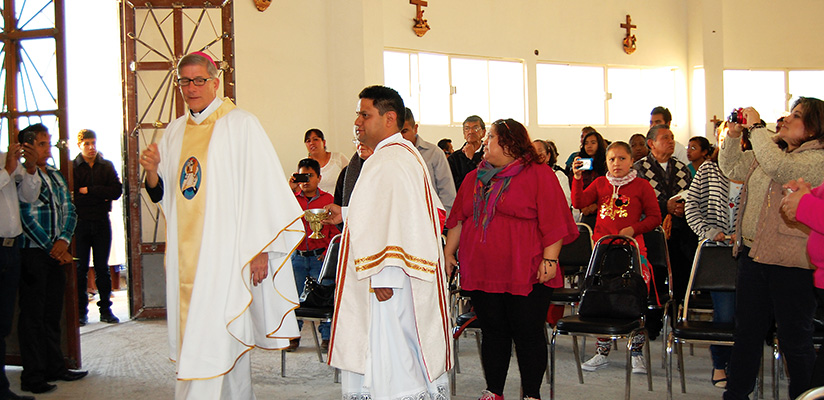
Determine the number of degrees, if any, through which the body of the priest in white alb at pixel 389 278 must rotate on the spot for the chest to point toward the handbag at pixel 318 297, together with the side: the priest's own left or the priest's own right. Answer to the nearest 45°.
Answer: approximately 90° to the priest's own right

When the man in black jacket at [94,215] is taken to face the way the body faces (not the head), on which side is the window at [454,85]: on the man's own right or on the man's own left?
on the man's own left

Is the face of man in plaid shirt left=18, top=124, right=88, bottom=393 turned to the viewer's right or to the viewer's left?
to the viewer's right

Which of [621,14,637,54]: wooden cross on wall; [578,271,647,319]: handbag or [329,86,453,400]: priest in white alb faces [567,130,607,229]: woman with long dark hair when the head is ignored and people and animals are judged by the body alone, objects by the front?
the wooden cross on wall

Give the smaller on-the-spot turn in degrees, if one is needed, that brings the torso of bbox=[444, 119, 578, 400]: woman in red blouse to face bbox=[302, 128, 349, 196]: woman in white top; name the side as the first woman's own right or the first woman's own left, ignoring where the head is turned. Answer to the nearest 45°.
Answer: approximately 90° to the first woman's own right

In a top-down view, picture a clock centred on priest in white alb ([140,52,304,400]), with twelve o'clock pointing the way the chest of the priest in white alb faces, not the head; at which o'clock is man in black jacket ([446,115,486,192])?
The man in black jacket is roughly at 6 o'clock from the priest in white alb.

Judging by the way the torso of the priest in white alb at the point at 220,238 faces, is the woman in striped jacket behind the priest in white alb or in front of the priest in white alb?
behind

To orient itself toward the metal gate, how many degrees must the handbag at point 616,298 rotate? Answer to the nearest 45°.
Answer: approximately 135° to its right

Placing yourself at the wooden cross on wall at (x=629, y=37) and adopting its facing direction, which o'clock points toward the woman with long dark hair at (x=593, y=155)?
The woman with long dark hair is roughly at 12 o'clock from the wooden cross on wall.

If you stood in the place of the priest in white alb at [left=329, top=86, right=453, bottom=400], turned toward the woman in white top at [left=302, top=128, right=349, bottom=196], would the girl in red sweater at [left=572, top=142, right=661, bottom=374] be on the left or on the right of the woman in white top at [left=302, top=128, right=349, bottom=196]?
right
